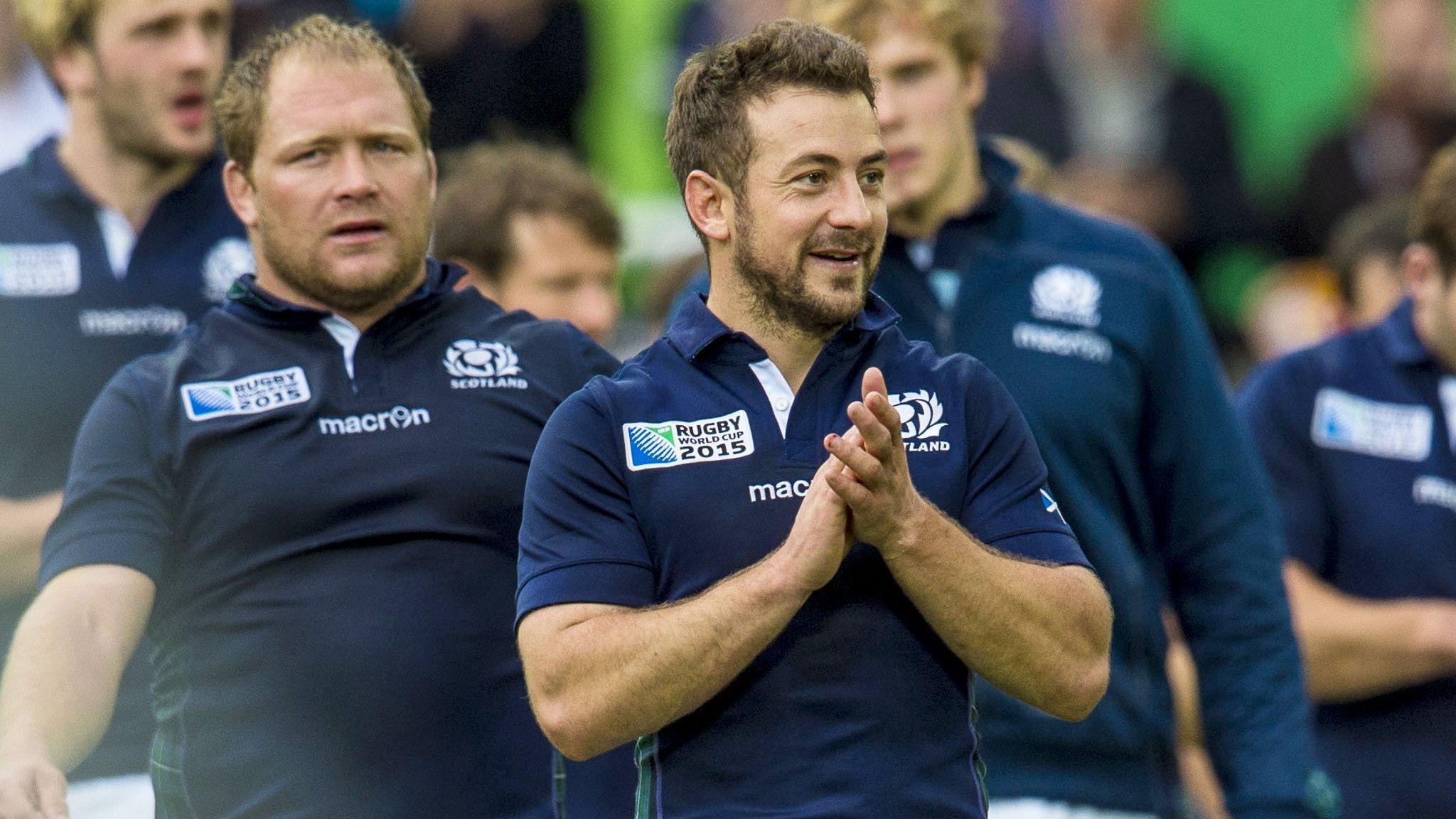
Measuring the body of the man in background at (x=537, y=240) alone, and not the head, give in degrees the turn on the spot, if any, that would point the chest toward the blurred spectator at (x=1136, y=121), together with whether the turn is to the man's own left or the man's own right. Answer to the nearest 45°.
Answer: approximately 90° to the man's own left

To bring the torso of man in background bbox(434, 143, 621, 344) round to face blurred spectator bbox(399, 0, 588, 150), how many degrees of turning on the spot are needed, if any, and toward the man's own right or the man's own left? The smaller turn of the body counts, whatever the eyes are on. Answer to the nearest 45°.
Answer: approximately 135° to the man's own left

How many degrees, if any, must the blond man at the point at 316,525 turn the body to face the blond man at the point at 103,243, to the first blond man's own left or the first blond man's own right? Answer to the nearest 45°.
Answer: approximately 180°

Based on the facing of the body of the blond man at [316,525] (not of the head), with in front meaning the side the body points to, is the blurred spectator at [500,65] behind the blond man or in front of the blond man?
behind

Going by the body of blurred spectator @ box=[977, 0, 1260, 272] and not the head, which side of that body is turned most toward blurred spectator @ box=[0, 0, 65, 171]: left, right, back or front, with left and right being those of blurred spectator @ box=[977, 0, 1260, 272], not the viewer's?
right

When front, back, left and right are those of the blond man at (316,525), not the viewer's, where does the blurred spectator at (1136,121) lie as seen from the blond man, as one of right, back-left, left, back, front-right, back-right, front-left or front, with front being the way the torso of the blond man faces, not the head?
back-left

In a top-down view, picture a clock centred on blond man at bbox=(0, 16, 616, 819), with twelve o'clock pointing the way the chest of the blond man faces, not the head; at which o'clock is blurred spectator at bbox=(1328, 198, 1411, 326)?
The blurred spectator is roughly at 8 o'clock from the blond man.

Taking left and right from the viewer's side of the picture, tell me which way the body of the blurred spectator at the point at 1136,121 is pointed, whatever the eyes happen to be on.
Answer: facing the viewer

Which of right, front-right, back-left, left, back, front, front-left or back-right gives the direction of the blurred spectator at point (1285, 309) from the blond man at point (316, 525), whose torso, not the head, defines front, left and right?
back-left

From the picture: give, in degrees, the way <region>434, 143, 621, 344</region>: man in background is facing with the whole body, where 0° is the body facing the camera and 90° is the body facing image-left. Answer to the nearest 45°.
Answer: approximately 315°

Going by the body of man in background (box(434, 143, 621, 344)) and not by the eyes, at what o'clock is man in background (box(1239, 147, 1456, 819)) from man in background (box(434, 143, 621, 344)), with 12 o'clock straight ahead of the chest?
man in background (box(1239, 147, 1456, 819)) is roughly at 11 o'clock from man in background (box(434, 143, 621, 344)).

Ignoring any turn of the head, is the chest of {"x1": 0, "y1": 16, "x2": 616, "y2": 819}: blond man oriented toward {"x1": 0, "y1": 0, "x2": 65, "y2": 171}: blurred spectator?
no

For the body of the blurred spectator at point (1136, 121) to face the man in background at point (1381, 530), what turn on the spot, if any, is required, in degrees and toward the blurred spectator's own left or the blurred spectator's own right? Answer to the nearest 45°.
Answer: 0° — they already face them

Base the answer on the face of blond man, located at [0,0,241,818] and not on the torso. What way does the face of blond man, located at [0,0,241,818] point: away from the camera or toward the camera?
toward the camera

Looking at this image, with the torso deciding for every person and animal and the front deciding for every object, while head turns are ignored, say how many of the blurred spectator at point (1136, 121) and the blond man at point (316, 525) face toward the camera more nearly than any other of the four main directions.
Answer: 2
